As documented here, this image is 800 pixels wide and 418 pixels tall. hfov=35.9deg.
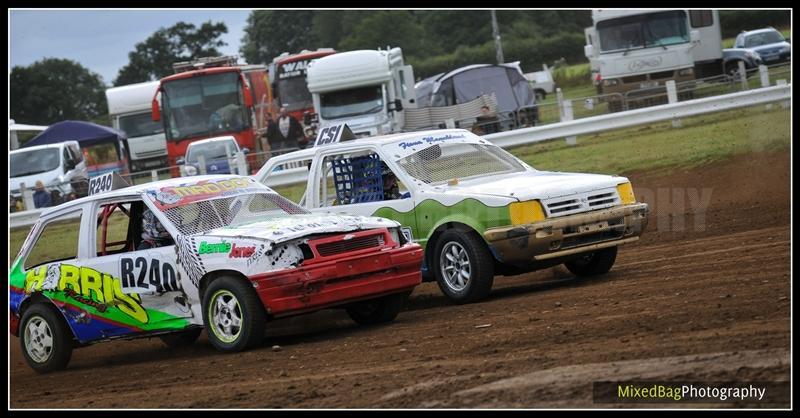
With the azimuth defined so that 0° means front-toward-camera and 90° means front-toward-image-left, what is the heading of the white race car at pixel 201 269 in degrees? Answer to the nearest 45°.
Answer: approximately 315°

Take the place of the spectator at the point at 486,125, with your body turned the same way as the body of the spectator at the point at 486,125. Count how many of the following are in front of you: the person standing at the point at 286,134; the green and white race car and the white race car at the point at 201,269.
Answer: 2

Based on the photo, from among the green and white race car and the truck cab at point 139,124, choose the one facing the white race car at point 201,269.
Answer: the truck cab

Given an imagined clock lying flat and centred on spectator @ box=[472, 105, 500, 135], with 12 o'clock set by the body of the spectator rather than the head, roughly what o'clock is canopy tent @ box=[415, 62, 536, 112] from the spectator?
The canopy tent is roughly at 6 o'clock from the spectator.

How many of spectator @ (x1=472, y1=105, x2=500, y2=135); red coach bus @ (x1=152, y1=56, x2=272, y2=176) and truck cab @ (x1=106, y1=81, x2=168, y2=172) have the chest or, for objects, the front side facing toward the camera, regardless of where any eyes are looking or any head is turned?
3

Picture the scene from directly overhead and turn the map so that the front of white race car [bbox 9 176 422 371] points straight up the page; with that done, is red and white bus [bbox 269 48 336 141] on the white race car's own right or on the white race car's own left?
on the white race car's own left

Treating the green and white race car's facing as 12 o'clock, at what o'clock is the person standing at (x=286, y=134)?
The person standing is roughly at 7 o'clock from the green and white race car.

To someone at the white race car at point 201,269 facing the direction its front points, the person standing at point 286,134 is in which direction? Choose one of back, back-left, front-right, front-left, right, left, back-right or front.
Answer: back-left

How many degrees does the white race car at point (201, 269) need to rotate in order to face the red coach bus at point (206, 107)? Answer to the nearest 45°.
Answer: approximately 135° to its left

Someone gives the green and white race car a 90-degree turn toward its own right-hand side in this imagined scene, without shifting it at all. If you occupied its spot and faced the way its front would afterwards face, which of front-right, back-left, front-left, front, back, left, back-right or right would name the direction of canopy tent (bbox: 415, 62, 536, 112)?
back-right

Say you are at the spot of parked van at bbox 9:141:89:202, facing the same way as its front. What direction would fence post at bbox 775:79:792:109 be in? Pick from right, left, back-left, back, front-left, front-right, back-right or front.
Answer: left

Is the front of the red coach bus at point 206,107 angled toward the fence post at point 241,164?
yes

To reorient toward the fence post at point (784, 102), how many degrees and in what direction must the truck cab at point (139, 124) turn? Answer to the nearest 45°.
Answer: approximately 45° to its left

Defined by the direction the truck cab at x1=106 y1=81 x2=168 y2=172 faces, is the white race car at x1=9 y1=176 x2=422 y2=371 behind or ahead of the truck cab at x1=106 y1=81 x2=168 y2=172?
ahead

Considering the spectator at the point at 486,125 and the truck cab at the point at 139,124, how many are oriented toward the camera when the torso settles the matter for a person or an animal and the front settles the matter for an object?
2

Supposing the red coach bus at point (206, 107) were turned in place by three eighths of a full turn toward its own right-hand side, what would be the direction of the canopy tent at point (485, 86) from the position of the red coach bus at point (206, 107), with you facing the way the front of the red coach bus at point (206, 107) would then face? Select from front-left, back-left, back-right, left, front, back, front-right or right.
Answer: back-right
